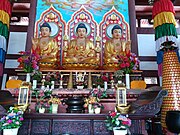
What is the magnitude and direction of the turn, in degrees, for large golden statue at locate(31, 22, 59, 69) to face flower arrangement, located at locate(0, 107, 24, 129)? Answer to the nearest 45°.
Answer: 0° — it already faces it

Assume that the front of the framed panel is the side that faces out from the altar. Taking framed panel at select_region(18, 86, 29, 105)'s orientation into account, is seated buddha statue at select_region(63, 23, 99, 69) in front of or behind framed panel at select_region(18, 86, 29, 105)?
behind

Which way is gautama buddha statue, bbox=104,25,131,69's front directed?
toward the camera

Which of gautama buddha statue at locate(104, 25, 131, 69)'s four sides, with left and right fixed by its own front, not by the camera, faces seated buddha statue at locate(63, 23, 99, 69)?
right

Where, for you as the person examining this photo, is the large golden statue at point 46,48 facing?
facing the viewer

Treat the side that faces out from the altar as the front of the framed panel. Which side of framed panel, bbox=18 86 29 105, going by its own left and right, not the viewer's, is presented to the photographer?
front

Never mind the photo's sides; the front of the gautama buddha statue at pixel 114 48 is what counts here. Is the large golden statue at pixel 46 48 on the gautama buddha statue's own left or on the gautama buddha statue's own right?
on the gautama buddha statue's own right

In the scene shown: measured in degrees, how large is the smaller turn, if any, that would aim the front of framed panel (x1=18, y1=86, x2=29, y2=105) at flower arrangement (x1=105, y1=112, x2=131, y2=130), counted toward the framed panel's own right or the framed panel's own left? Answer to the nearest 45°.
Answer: approximately 45° to the framed panel's own left

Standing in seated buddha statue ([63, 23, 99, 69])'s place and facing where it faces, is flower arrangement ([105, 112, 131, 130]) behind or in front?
in front

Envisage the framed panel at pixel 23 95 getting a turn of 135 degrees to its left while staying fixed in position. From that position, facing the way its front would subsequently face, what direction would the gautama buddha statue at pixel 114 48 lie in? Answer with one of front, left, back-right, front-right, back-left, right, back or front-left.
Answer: front
